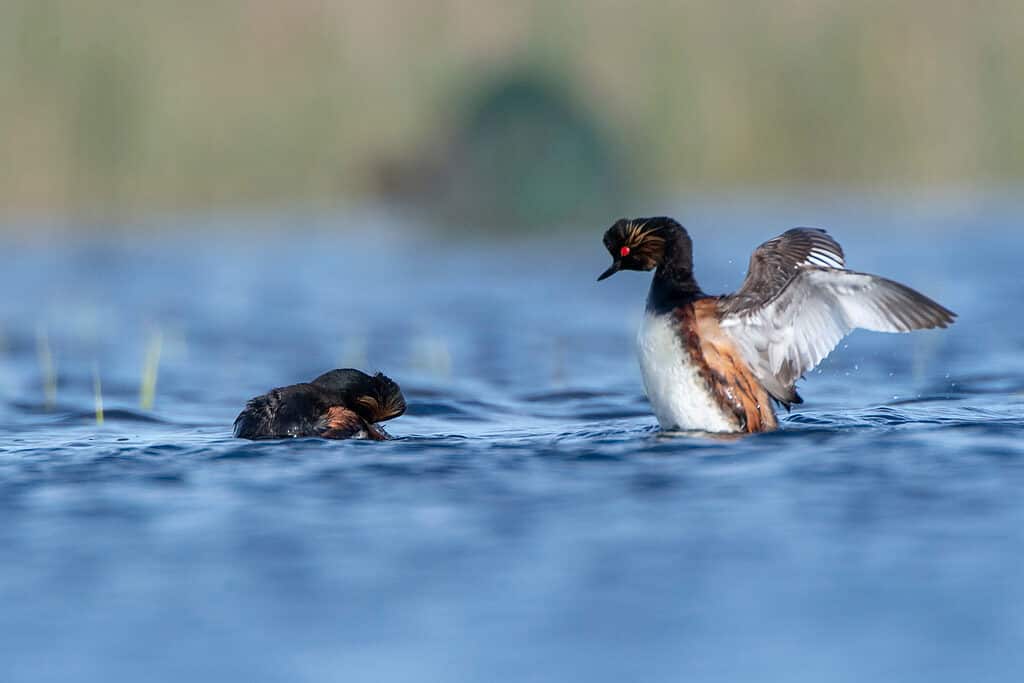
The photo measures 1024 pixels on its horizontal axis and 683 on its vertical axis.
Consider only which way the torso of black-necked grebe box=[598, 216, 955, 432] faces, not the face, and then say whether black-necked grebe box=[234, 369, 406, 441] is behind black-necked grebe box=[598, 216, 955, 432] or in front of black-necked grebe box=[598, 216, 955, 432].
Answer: in front

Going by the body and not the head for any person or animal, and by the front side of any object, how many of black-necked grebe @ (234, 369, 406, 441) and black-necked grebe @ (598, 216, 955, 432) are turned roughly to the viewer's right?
1

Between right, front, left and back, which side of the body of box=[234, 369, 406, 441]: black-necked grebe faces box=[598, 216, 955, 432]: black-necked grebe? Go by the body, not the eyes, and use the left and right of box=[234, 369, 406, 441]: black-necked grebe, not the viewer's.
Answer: front

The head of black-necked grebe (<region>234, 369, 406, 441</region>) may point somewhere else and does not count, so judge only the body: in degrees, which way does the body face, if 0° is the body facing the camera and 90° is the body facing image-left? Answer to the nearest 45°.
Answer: approximately 270°
